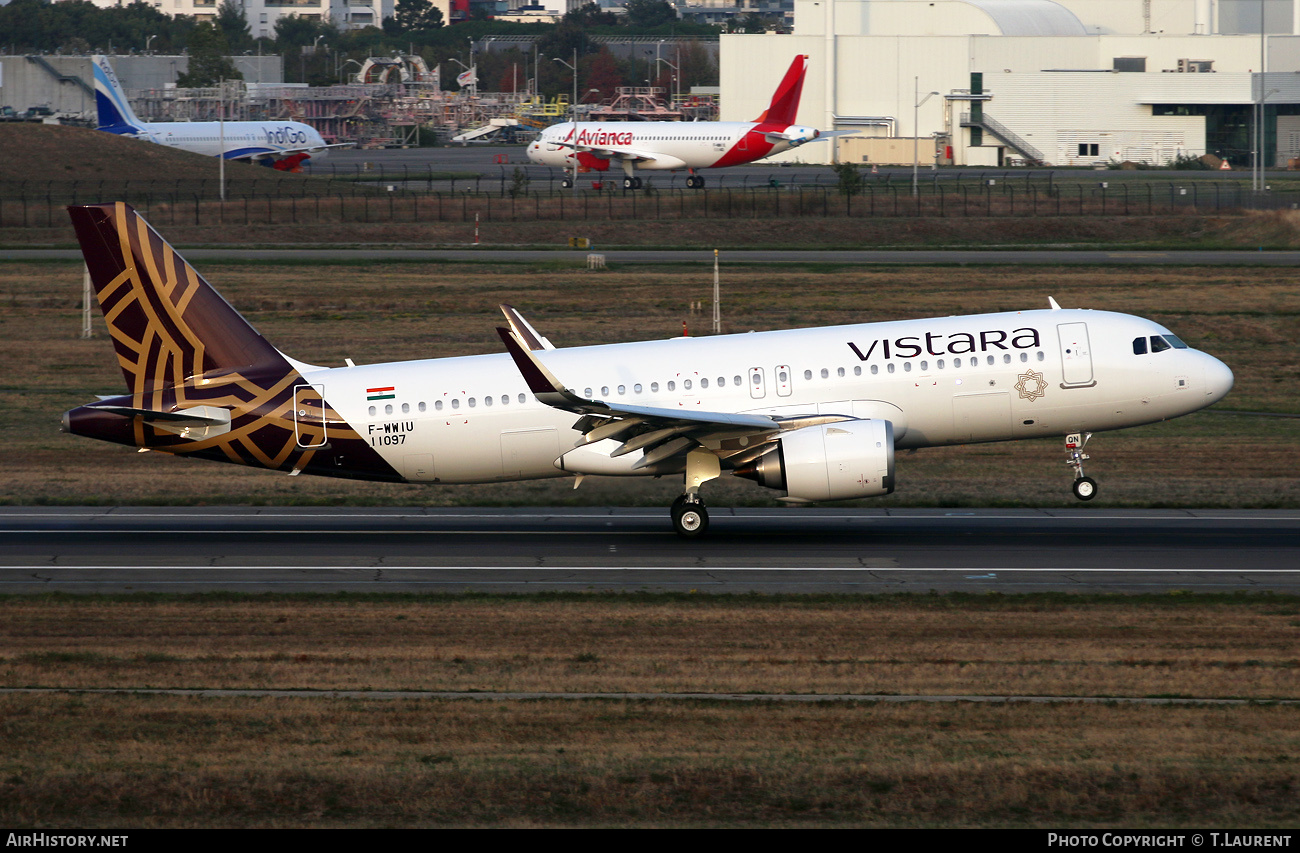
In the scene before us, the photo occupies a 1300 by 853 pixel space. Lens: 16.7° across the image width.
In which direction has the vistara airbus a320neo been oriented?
to the viewer's right
